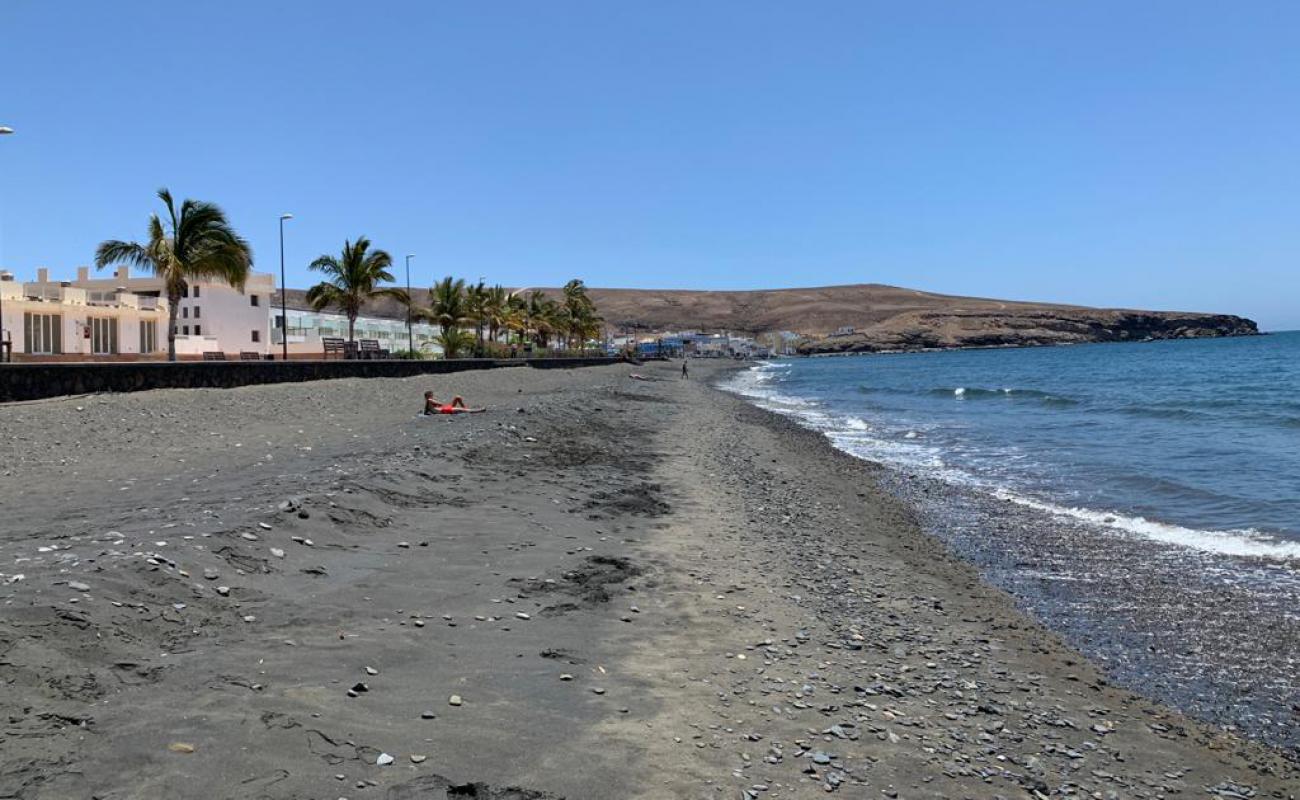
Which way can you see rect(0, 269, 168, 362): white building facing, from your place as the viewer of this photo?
facing the viewer and to the right of the viewer

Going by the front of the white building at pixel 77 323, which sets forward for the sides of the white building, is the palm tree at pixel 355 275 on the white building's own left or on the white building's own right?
on the white building's own left

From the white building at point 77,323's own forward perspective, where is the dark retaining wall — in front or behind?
in front
